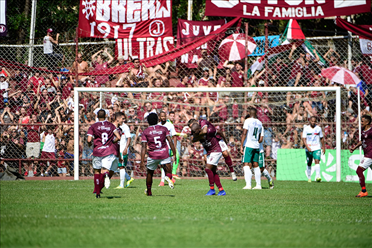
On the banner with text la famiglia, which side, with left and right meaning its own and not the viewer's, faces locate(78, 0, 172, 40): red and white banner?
right

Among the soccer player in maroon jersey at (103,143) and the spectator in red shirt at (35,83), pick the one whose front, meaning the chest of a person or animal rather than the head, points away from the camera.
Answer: the soccer player in maroon jersey

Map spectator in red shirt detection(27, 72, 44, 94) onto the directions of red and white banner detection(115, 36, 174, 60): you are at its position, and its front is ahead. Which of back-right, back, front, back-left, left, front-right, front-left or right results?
right

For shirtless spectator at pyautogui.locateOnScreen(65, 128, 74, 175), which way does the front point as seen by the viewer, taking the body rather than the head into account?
toward the camera

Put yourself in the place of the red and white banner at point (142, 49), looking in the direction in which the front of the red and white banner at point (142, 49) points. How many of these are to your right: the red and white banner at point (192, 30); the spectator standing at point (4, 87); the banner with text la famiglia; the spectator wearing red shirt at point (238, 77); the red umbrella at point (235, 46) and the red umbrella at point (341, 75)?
1

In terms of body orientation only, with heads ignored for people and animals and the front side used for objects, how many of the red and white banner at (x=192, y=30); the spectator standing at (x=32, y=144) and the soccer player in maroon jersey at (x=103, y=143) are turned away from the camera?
1

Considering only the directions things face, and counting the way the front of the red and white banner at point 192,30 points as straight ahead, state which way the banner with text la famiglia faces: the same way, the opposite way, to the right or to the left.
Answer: the same way

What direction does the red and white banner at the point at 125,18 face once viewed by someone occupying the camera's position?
facing the viewer

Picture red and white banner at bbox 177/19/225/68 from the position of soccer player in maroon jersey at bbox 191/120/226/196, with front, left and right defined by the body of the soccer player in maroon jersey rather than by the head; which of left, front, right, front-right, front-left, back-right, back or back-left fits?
back-right

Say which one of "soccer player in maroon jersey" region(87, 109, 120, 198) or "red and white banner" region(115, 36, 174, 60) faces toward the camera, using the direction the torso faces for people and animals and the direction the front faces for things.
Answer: the red and white banner

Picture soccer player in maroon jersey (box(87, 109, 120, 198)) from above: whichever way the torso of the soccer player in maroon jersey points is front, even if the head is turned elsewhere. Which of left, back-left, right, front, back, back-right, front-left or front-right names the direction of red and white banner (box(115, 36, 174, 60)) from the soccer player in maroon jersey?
front

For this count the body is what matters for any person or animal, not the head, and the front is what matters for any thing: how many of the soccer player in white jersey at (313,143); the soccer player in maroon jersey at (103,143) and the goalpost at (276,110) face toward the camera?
2

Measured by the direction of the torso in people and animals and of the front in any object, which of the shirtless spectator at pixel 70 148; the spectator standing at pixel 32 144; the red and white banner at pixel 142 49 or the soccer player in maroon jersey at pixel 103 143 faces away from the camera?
the soccer player in maroon jersey

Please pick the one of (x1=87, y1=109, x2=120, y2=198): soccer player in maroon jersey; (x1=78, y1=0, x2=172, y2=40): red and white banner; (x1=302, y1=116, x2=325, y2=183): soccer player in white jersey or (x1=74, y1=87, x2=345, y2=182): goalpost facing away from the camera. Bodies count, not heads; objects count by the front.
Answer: the soccer player in maroon jersey

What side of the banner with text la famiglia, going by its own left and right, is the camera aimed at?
front
